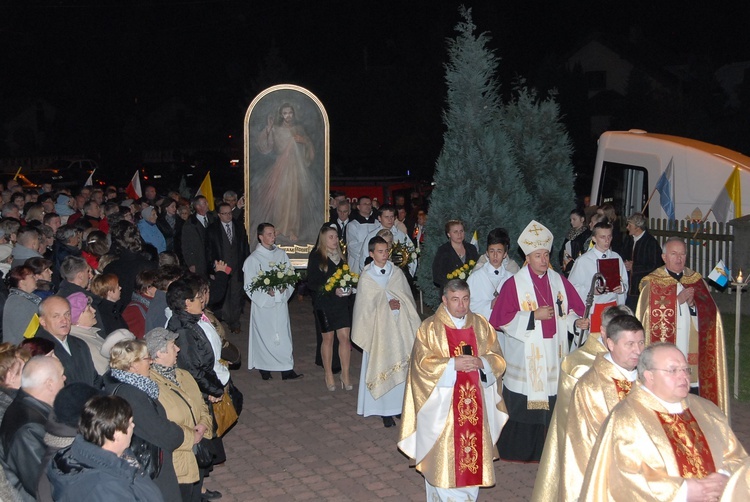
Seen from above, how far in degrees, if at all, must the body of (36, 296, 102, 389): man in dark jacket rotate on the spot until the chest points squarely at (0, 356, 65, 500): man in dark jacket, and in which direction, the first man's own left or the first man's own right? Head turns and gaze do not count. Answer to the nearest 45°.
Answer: approximately 45° to the first man's own right

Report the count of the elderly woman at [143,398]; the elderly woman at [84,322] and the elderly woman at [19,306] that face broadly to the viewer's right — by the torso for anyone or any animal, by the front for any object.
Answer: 3

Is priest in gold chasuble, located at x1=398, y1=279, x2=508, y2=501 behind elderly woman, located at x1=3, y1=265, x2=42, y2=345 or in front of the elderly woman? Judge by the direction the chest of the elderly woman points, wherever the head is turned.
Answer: in front

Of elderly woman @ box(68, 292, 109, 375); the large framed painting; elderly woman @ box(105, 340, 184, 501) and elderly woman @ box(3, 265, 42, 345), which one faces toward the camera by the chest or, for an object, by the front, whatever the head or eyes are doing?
the large framed painting

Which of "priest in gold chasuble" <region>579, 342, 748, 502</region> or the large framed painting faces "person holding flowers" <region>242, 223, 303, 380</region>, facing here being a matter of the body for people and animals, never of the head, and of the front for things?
the large framed painting

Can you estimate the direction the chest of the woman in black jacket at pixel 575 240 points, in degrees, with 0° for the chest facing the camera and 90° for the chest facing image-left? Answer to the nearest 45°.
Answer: approximately 45°

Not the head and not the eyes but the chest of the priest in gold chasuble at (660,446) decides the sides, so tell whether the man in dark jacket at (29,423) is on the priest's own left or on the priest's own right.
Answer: on the priest's own right

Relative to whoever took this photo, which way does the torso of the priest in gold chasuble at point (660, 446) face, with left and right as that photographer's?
facing the viewer and to the right of the viewer

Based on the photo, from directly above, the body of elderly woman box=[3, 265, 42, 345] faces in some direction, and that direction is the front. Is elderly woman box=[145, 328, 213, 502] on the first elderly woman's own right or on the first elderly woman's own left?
on the first elderly woman's own right

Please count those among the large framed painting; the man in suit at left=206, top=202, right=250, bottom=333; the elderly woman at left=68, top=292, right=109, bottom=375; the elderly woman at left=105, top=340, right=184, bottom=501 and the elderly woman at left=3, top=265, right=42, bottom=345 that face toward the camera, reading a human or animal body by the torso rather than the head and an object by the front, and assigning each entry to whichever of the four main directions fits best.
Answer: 2

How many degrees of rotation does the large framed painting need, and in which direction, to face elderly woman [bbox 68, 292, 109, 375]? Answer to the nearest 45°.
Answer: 0° — it already faces them

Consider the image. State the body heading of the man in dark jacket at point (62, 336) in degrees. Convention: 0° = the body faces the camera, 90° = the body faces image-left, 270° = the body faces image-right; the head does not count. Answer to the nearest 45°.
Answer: approximately 315°

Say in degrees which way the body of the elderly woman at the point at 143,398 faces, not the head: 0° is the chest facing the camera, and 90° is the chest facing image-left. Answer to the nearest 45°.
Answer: approximately 270°

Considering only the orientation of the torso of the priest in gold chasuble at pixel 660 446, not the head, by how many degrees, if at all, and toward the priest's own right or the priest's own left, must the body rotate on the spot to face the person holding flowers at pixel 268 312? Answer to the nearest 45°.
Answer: approximately 180°

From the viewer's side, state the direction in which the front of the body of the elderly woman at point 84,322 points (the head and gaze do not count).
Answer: to the viewer's right
